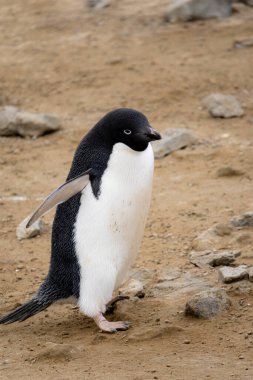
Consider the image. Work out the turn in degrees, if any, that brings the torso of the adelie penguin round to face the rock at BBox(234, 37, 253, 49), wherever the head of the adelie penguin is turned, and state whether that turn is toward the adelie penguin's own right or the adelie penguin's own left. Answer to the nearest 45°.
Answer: approximately 90° to the adelie penguin's own left

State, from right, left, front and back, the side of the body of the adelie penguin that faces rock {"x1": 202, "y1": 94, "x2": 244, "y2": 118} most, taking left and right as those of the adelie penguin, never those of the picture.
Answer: left

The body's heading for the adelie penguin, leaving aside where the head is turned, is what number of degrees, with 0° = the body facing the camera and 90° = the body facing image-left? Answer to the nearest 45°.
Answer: approximately 270°

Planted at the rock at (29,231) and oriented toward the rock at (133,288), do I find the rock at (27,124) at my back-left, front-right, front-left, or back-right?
back-left

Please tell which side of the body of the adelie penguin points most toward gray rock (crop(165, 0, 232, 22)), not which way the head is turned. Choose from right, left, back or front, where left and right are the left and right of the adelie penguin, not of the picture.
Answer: left

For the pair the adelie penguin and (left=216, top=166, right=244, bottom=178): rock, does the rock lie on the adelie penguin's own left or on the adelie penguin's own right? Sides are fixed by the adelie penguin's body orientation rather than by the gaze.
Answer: on the adelie penguin's own left
